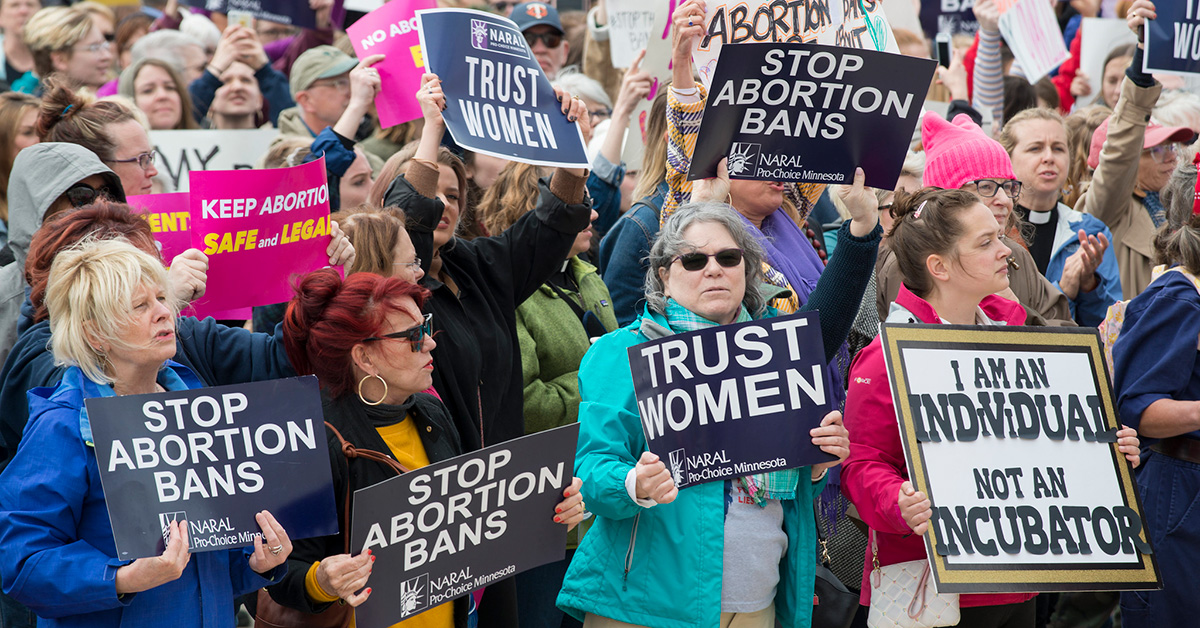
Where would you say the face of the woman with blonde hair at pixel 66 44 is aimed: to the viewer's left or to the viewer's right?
to the viewer's right

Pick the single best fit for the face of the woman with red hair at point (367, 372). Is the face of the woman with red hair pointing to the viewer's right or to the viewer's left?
to the viewer's right

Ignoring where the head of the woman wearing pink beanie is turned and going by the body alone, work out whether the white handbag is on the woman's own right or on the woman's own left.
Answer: on the woman's own right

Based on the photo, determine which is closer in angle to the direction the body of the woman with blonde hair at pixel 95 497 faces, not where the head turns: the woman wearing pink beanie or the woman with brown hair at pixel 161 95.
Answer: the woman wearing pink beanie

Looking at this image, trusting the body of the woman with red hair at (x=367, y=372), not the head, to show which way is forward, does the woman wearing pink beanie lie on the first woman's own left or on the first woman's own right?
on the first woman's own left

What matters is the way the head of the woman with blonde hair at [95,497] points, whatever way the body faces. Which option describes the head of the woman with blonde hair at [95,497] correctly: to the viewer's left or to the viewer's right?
to the viewer's right

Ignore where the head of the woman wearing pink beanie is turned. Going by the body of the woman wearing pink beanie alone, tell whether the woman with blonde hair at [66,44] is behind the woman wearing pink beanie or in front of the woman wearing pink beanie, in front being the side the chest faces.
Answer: behind

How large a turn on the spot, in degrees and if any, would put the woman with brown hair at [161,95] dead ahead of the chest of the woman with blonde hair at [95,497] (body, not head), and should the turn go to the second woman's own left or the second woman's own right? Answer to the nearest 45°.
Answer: approximately 135° to the second woman's own left
